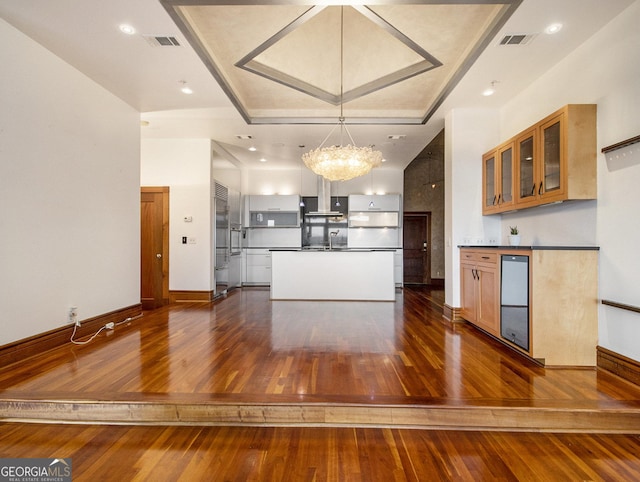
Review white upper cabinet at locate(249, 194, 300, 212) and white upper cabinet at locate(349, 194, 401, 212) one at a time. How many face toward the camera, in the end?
2

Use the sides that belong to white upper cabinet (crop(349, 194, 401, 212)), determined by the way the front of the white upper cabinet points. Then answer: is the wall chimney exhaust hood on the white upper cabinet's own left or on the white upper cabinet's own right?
on the white upper cabinet's own right

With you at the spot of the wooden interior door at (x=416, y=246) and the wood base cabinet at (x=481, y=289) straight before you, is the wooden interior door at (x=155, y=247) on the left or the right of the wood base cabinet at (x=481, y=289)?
right

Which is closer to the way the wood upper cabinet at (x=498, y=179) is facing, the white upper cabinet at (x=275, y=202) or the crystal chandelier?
the crystal chandelier

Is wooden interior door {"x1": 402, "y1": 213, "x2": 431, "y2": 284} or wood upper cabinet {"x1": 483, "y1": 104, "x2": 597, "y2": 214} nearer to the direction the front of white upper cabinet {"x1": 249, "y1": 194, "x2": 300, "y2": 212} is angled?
the wood upper cabinet

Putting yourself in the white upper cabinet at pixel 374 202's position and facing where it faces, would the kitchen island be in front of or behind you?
in front

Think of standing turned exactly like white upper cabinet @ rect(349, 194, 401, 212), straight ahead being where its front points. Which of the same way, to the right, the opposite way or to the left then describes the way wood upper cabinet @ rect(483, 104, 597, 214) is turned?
to the right

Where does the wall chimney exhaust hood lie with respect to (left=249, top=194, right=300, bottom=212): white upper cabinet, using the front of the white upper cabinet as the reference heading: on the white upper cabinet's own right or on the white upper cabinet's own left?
on the white upper cabinet's own left

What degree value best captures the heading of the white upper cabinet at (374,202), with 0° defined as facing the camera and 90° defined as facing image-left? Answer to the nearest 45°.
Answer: approximately 0°

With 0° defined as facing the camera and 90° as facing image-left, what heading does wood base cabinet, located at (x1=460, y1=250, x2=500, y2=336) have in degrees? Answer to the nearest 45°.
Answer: approximately 45°

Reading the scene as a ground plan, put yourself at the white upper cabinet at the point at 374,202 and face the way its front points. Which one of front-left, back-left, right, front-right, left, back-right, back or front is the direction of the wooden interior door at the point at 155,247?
front-right

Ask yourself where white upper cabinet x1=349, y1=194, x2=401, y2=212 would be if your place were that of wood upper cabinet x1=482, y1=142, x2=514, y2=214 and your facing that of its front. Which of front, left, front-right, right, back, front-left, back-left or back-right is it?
right
